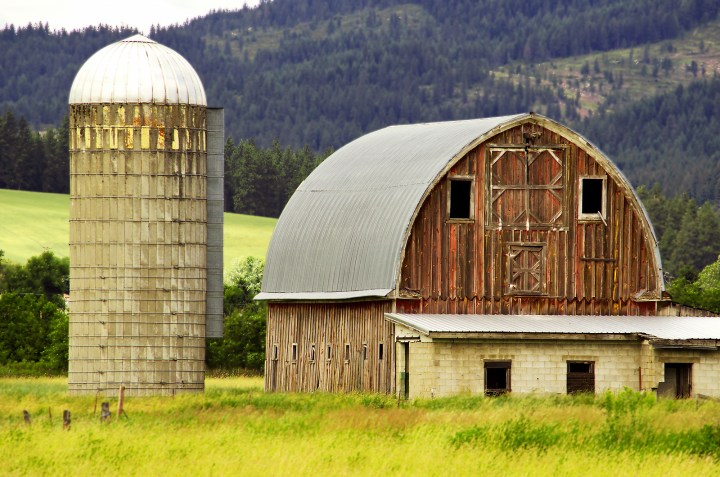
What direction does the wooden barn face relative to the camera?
toward the camera

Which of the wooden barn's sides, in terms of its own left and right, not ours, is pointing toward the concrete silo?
right
